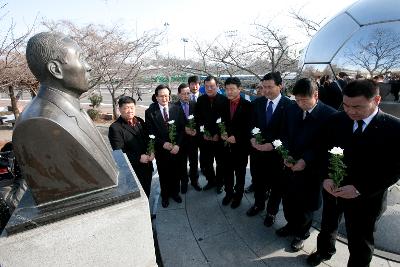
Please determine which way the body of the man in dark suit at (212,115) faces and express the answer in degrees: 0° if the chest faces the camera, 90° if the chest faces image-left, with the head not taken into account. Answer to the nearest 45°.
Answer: approximately 0°

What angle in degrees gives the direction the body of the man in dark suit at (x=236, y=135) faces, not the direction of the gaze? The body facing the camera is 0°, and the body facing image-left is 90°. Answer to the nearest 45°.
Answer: approximately 45°

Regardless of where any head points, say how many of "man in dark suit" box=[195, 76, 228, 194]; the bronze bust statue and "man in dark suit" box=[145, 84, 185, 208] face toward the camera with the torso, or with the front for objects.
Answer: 2

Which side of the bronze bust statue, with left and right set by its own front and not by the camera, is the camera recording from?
right

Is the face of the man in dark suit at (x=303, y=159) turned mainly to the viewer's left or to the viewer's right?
to the viewer's left

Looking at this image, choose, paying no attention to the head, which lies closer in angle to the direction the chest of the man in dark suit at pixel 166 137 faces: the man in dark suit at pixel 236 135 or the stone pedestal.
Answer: the stone pedestal

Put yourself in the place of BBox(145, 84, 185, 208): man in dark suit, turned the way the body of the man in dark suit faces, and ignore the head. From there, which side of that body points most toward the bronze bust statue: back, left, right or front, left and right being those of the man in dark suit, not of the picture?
front
